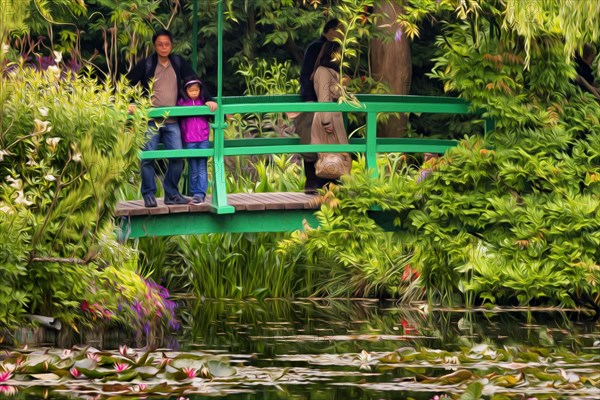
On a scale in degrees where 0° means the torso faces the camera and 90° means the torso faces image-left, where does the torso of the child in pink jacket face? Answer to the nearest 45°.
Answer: approximately 0°

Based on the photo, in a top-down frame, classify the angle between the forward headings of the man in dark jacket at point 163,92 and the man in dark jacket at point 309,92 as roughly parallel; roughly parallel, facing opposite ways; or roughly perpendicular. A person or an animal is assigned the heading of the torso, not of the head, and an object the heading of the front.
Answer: roughly perpendicular

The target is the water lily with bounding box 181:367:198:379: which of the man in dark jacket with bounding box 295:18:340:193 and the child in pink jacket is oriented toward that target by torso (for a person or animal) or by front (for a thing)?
the child in pink jacket

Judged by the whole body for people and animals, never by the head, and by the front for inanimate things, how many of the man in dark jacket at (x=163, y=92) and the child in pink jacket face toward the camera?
2
